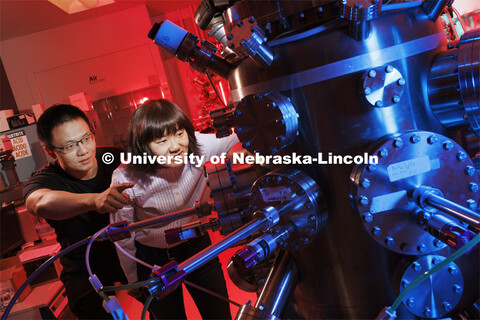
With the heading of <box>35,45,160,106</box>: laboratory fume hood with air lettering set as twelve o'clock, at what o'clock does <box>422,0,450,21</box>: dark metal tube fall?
The dark metal tube is roughly at 12 o'clock from the laboratory fume hood with air lettering.

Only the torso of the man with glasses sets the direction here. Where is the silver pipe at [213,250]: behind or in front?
in front

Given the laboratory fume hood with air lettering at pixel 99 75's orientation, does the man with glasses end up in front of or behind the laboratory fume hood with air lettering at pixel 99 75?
in front

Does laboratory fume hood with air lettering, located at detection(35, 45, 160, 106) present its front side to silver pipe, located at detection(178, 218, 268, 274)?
yes

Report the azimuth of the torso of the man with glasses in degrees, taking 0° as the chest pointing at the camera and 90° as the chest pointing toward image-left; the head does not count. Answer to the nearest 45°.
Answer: approximately 315°

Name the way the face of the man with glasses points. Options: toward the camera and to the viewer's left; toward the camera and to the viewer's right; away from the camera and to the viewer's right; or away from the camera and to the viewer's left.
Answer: toward the camera and to the viewer's right

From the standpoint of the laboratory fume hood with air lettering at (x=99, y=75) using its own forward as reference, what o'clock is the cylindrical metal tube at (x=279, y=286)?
The cylindrical metal tube is roughly at 12 o'clock from the laboratory fume hood with air lettering.

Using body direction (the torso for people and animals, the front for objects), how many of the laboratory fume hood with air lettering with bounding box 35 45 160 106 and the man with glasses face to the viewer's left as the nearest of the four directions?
0

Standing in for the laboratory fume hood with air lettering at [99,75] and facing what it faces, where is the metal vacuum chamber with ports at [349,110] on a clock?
The metal vacuum chamber with ports is roughly at 12 o'clock from the laboratory fume hood with air lettering.

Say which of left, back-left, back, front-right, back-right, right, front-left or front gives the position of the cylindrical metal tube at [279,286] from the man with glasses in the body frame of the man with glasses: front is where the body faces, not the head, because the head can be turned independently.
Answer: front-right

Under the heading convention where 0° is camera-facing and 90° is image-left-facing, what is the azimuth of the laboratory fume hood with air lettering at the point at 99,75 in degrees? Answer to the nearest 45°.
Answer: approximately 0°
